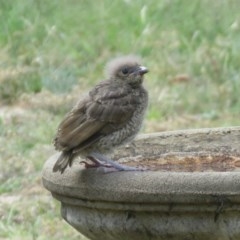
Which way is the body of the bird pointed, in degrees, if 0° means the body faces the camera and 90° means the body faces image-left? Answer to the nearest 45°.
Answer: approximately 270°
